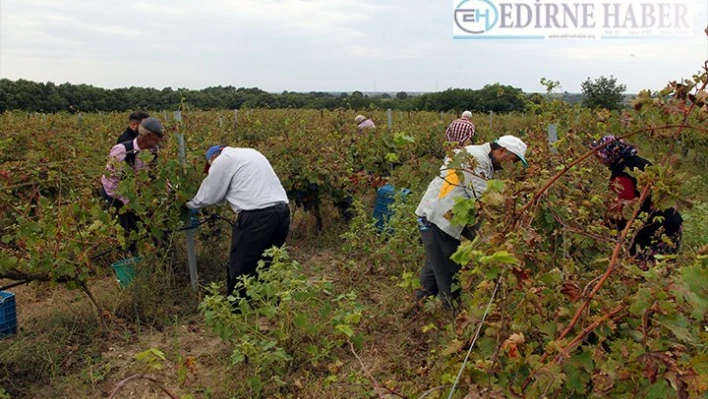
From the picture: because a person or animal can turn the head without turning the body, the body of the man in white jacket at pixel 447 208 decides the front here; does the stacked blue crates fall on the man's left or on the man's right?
on the man's left

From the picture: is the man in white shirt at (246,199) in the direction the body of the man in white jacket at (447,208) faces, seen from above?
no

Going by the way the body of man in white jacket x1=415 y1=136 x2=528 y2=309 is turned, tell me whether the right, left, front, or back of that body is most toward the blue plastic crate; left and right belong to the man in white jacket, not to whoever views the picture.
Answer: back

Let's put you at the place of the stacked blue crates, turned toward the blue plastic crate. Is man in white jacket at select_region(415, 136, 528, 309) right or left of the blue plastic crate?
left

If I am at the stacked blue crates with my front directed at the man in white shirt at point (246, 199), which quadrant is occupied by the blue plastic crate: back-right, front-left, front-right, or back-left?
front-right

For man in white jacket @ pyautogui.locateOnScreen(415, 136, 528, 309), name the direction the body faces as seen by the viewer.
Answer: to the viewer's right
